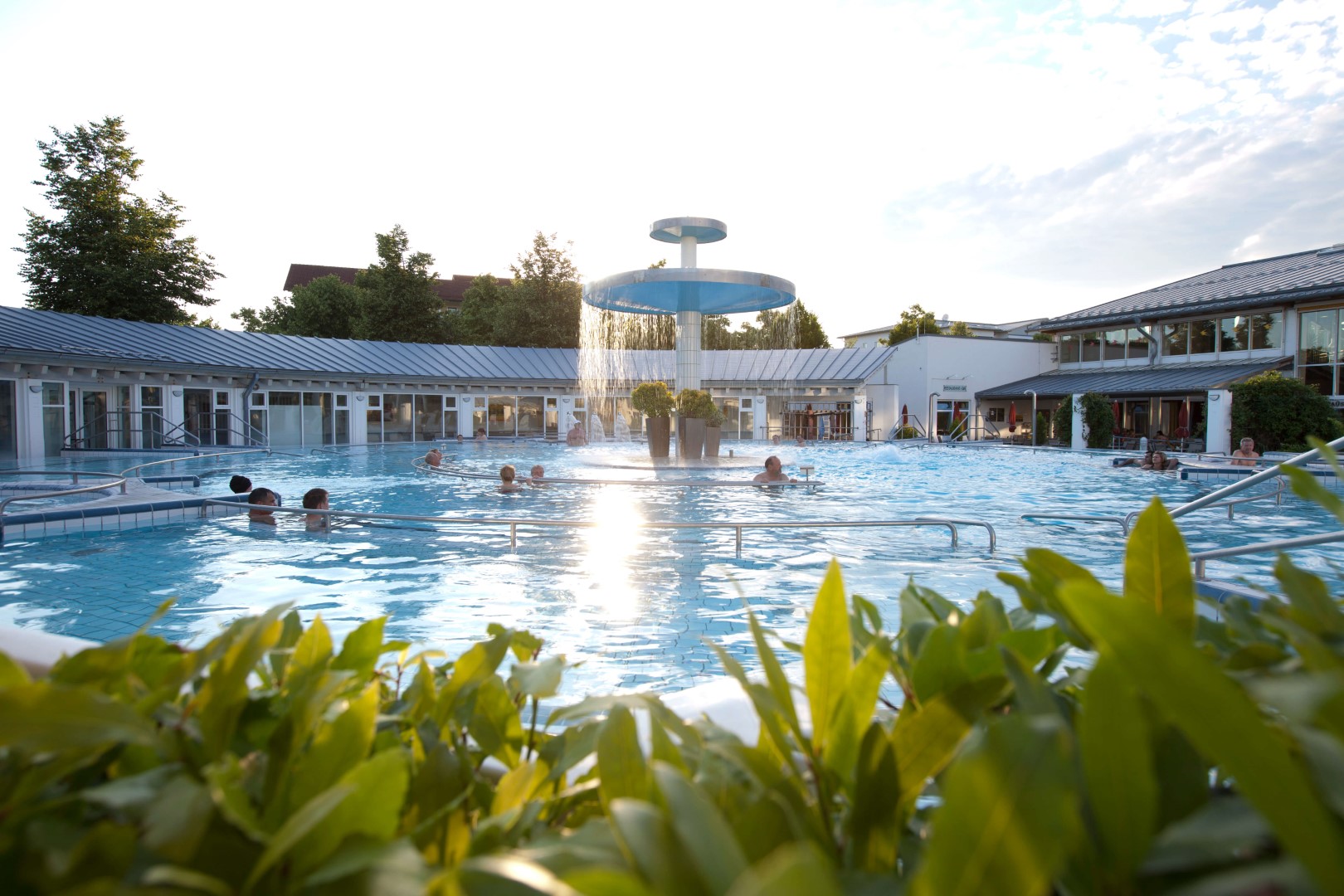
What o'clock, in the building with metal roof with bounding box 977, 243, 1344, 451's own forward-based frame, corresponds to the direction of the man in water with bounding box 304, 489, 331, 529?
The man in water is roughly at 11 o'clock from the building with metal roof.

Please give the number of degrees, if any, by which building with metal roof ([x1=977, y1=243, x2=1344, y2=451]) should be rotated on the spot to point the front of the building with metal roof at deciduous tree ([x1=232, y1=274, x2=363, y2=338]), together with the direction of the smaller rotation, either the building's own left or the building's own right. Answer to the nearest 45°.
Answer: approximately 45° to the building's own right

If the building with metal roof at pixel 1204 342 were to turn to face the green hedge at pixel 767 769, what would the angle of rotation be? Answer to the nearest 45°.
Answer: approximately 45° to its left

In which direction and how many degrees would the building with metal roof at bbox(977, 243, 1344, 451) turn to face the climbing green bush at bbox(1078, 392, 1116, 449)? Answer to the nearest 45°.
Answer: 0° — it already faces it

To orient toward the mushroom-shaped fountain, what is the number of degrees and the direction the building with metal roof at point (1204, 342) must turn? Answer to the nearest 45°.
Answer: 0° — it already faces it

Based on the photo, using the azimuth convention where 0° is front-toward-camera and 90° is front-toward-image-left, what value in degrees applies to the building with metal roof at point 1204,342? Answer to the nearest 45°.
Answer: approximately 45°

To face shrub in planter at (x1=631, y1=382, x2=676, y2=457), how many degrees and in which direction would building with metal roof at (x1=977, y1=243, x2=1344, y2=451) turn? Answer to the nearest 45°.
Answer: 0° — it already faces it

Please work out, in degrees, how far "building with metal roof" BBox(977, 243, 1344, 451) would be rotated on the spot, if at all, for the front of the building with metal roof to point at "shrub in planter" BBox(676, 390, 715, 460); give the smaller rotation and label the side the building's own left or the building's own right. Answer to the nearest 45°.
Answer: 0° — it already faces it

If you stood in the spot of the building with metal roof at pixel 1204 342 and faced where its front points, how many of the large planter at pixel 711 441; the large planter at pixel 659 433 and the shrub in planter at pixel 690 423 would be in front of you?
3

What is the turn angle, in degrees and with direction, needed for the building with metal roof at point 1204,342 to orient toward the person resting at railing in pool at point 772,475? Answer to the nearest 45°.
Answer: approximately 45° to its left
